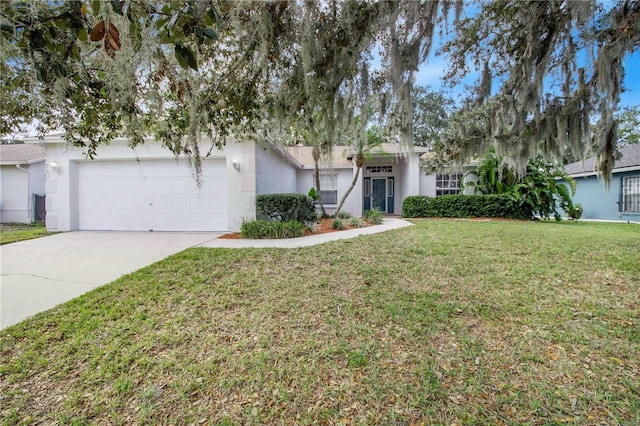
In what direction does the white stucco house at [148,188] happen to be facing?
toward the camera

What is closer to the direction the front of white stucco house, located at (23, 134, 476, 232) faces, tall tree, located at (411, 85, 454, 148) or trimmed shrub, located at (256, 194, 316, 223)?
the trimmed shrub

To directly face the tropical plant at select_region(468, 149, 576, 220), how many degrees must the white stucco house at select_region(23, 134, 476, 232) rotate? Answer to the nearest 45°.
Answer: approximately 90° to its left

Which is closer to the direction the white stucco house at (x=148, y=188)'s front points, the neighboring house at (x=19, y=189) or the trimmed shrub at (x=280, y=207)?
the trimmed shrub

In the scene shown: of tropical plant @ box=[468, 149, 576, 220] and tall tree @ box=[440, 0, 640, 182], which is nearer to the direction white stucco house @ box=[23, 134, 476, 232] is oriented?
the tall tree

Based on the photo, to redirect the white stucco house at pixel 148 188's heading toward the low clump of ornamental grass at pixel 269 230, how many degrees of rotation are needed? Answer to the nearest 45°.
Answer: approximately 45° to its left

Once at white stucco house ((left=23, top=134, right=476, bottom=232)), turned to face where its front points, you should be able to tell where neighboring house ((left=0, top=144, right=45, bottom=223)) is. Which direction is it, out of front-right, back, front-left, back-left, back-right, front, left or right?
back-right

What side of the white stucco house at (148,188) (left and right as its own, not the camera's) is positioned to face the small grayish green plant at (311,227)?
left

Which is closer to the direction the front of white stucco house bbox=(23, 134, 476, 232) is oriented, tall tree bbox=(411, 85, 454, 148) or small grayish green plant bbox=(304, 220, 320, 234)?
the small grayish green plant

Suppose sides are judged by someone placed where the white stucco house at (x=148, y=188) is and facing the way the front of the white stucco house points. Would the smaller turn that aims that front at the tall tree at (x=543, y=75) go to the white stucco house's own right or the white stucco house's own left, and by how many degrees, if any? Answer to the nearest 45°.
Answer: approximately 45° to the white stucco house's own left

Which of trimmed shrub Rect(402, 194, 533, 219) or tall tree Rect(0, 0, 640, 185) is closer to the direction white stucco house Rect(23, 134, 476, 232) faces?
the tall tree
